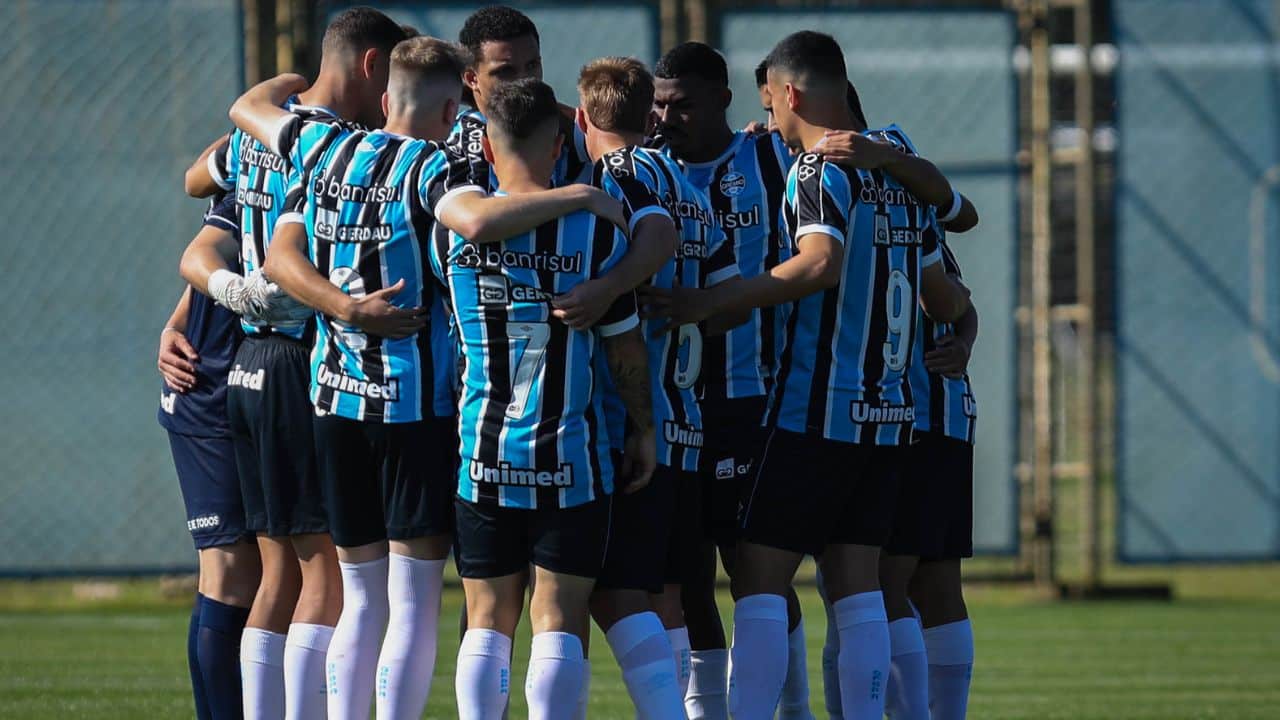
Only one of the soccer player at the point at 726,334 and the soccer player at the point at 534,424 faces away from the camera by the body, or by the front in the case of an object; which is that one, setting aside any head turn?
the soccer player at the point at 534,424

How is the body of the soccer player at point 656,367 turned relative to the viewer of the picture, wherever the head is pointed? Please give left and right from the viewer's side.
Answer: facing away from the viewer and to the left of the viewer

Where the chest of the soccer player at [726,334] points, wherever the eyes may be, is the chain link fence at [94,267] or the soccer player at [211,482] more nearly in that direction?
the soccer player

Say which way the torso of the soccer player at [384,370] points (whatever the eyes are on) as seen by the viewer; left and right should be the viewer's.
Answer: facing away from the viewer and to the right of the viewer

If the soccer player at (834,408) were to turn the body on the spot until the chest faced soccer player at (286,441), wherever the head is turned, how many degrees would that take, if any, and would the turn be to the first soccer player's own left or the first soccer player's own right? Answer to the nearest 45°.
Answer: approximately 45° to the first soccer player's own left

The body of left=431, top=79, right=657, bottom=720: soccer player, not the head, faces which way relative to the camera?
away from the camera

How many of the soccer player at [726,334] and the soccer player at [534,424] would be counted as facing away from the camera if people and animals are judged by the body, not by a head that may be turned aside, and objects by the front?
1

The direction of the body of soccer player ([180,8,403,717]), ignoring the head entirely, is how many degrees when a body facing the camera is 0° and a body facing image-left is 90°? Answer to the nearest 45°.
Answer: approximately 225°

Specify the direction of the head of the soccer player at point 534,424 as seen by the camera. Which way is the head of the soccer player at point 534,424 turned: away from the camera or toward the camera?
away from the camera

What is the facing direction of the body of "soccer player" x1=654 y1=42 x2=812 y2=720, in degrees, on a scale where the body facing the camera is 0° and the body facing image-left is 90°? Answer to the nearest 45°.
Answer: approximately 45°

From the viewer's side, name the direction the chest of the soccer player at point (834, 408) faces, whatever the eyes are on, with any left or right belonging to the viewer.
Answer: facing away from the viewer and to the left of the viewer

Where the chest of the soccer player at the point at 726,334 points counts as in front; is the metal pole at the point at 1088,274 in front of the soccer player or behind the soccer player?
behind
